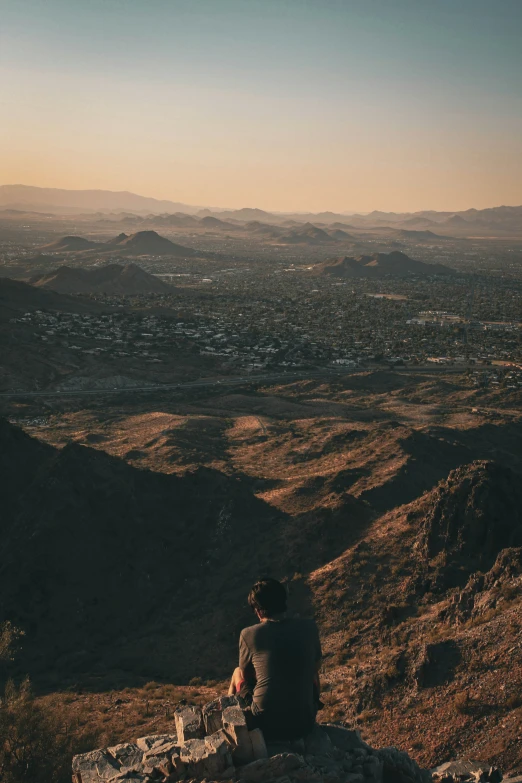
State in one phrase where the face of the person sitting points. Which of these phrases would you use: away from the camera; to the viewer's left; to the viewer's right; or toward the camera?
away from the camera

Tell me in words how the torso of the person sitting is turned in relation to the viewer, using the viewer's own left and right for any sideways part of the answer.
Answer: facing away from the viewer and to the left of the viewer

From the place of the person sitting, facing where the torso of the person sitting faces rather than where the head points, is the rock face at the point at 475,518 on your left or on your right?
on your right
